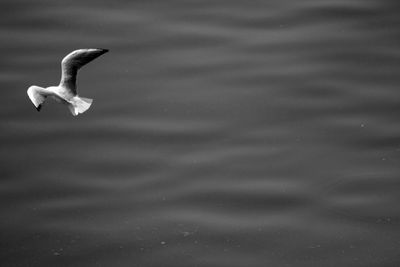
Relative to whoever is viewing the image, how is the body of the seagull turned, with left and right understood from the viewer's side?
facing away from the viewer and to the left of the viewer
